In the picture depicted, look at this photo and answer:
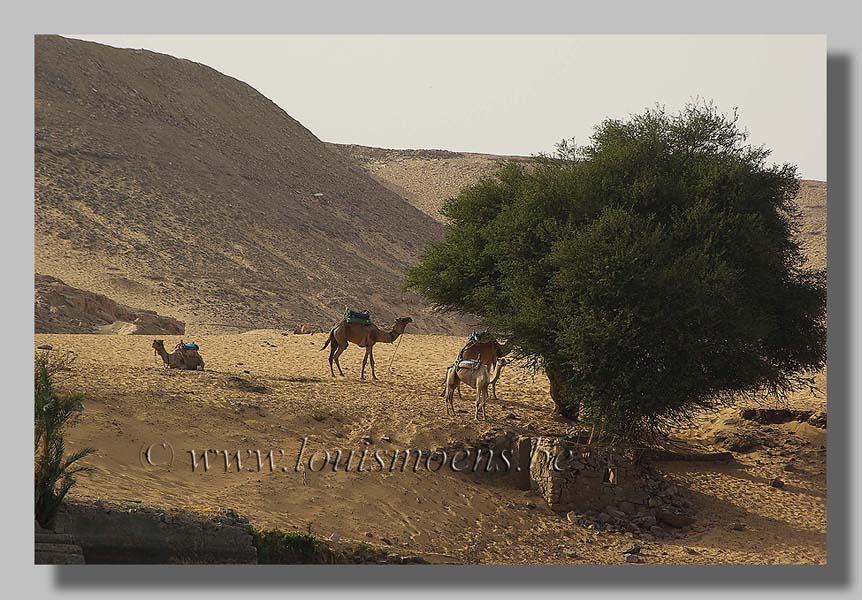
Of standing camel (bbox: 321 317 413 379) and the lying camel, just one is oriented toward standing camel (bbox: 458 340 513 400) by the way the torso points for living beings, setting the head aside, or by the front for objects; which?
standing camel (bbox: 321 317 413 379)

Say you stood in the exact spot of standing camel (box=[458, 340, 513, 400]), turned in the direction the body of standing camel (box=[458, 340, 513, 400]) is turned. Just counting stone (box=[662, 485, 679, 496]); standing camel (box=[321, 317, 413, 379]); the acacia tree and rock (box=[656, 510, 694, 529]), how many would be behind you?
1

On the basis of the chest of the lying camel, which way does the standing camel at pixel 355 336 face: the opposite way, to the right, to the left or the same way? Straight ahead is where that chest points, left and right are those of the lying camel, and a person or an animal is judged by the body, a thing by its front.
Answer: the opposite way

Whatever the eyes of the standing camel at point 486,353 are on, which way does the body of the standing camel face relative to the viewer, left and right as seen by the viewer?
facing to the right of the viewer

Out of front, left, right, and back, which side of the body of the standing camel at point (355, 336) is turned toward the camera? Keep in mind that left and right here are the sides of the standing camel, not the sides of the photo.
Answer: right

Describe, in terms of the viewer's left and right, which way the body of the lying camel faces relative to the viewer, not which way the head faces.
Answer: facing to the left of the viewer

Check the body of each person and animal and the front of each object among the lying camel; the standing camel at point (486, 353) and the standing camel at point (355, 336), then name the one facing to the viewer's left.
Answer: the lying camel

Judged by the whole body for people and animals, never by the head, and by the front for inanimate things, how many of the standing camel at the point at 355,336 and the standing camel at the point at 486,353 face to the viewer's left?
0

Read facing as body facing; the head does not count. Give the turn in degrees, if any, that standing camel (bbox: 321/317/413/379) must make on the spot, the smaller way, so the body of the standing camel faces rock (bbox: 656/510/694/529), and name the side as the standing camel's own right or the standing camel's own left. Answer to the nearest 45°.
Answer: approximately 45° to the standing camel's own right

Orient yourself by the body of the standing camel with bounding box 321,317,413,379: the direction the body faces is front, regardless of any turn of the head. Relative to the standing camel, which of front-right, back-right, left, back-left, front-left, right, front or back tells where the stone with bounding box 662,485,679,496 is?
front-right

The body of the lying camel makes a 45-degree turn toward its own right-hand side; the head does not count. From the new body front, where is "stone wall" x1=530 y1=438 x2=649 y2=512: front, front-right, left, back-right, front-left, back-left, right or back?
back

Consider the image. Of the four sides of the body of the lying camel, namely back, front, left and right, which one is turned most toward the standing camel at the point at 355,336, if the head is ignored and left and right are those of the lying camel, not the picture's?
back

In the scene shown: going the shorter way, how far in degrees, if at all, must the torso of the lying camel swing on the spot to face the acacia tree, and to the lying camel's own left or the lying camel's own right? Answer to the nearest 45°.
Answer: approximately 135° to the lying camel's own left

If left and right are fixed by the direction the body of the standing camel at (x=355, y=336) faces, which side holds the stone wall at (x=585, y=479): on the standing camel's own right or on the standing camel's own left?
on the standing camel's own right

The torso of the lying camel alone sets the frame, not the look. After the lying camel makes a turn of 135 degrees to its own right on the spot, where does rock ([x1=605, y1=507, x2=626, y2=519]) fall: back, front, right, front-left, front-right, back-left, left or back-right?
right

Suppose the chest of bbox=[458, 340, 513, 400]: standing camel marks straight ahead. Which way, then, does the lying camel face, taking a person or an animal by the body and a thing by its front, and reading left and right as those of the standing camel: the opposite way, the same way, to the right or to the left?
the opposite way
